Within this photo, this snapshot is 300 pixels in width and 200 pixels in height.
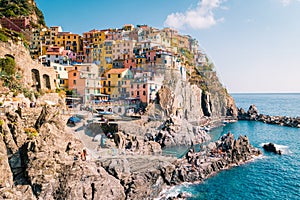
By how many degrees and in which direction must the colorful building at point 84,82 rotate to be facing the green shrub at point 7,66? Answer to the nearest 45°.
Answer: approximately 90° to its right

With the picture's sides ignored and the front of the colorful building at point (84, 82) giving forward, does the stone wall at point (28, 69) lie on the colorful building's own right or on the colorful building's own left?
on the colorful building's own right

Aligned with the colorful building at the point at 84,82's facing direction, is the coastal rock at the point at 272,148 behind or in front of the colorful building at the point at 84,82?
in front

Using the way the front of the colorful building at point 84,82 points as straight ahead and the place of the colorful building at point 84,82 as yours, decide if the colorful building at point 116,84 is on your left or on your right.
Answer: on your left

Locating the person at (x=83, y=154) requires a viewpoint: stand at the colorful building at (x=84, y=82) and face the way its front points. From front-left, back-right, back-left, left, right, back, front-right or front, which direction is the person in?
front-right

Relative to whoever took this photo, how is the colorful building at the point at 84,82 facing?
facing the viewer and to the right of the viewer

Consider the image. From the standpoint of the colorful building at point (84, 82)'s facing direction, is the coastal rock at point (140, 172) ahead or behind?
ahead
